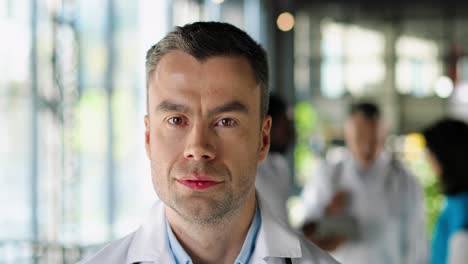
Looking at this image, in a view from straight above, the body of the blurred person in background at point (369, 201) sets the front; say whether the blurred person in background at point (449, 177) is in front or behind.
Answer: in front

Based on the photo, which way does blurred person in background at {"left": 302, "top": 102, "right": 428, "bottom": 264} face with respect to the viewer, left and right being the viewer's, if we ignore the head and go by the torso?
facing the viewer

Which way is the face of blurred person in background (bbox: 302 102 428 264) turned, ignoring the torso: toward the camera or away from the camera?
toward the camera

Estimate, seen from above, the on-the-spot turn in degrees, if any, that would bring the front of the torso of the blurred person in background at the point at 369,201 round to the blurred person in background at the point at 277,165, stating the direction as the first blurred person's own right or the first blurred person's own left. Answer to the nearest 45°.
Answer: approximately 45° to the first blurred person's own right
